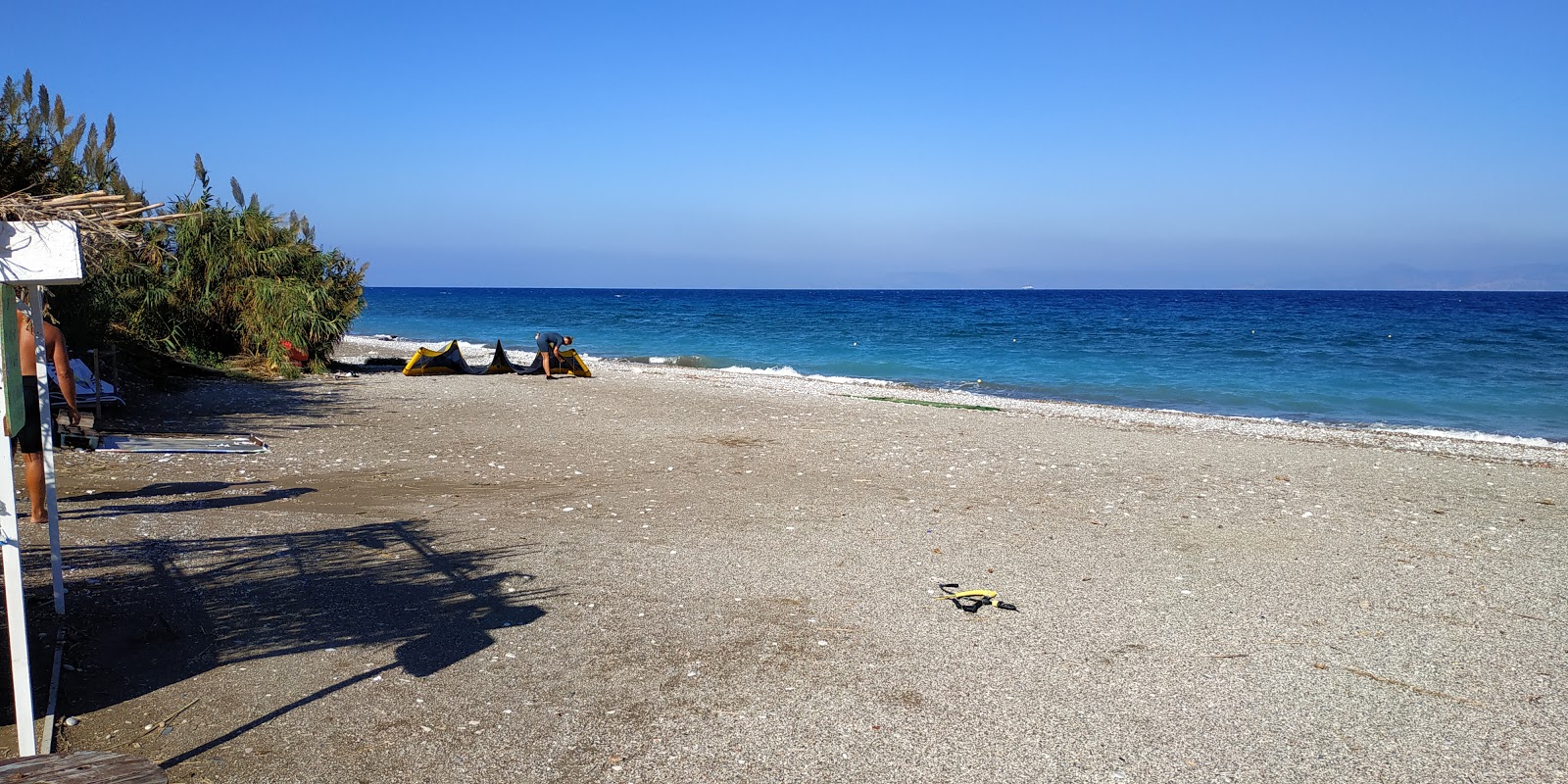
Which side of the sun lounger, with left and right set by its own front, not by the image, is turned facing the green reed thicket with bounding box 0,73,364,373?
left

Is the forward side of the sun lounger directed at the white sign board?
no

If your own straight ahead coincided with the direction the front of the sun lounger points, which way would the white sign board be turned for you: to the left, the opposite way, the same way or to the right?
to the right

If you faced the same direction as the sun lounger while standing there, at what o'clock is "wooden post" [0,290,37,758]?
The wooden post is roughly at 3 o'clock from the sun lounger.

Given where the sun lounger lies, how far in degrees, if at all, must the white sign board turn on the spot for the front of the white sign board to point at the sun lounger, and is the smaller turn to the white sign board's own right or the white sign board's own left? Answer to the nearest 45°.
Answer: approximately 180°

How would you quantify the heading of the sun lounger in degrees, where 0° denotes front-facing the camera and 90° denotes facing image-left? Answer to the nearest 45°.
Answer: approximately 270°

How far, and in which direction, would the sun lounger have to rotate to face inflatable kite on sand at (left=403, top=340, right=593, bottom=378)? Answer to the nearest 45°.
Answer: approximately 45° to its left

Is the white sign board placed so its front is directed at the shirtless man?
no

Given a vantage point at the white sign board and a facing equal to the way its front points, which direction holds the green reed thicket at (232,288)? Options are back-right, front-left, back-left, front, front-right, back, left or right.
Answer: back

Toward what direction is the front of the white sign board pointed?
toward the camera

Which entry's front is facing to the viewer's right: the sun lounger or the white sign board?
the sun lounger

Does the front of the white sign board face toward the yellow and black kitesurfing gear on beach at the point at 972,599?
no

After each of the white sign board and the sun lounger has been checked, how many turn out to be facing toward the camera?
1

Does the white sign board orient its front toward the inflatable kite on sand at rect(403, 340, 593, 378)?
no

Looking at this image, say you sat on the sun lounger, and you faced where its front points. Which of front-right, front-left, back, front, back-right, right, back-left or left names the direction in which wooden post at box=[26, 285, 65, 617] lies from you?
right

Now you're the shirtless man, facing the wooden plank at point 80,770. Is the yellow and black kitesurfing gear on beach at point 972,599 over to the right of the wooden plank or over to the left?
left
